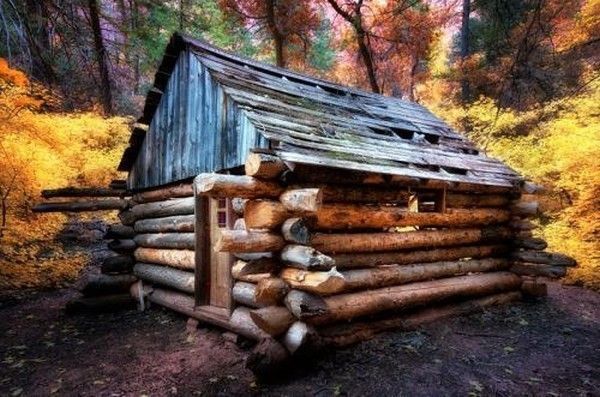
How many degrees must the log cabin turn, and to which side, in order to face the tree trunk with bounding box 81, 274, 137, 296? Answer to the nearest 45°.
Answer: approximately 45° to its right

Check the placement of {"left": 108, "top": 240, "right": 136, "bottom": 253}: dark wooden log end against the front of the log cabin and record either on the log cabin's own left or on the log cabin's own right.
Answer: on the log cabin's own right

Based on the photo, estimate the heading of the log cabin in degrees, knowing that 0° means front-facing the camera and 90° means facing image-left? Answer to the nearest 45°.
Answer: approximately 45°

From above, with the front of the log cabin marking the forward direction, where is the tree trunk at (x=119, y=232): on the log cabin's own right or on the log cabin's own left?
on the log cabin's own right

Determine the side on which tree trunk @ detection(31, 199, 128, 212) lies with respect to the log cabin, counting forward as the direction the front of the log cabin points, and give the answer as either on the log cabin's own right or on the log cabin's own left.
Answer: on the log cabin's own right
